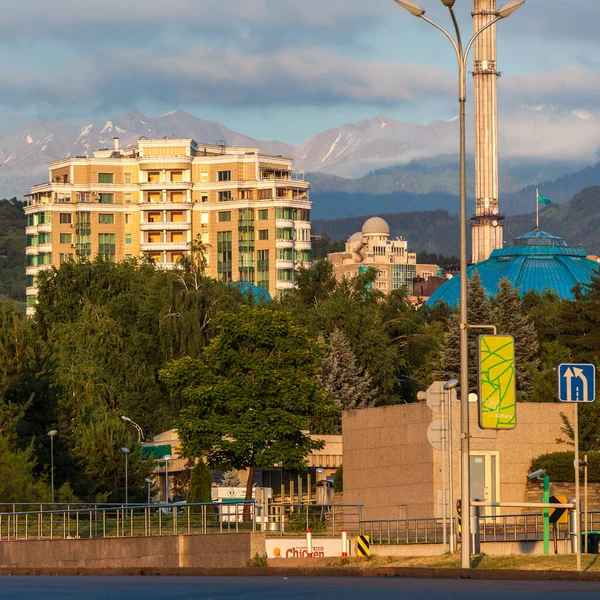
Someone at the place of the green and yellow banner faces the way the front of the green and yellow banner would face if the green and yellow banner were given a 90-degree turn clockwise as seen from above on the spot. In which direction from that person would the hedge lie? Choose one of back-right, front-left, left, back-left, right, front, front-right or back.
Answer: right

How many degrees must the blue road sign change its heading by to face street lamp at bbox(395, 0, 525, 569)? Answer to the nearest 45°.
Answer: approximately 135° to its right

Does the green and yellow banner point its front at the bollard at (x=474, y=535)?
no

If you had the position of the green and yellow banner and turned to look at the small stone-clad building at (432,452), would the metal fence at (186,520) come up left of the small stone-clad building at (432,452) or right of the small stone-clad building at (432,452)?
left

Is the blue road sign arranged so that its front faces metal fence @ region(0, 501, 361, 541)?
no

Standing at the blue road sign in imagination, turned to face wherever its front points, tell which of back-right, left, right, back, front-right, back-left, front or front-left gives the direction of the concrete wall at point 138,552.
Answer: back-right

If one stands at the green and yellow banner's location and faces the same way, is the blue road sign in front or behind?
in front

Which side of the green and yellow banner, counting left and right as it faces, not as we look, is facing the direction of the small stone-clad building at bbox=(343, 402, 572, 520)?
back

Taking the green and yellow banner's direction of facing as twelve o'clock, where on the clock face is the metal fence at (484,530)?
The metal fence is roughly at 6 o'clock from the green and yellow banner.

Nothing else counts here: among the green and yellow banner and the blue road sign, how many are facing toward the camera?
2

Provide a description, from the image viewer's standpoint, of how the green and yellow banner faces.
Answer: facing the viewer

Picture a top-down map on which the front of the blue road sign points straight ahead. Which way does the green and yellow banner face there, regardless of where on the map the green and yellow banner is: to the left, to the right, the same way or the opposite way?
the same way

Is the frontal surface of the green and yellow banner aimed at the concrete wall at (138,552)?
no

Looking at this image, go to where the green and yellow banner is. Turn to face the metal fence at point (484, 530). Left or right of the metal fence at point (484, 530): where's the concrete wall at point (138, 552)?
left
